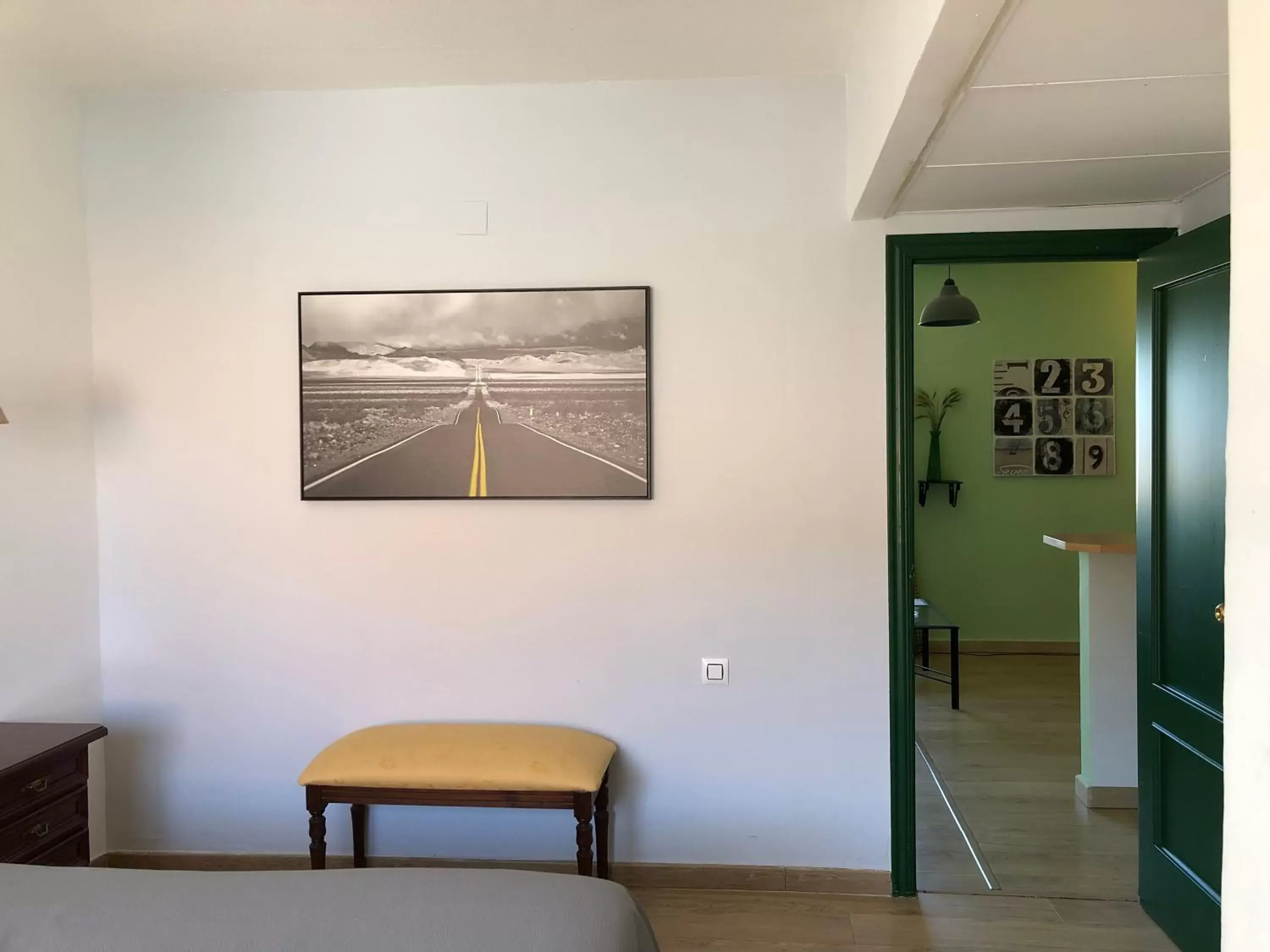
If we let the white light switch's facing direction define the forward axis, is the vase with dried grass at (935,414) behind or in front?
behind

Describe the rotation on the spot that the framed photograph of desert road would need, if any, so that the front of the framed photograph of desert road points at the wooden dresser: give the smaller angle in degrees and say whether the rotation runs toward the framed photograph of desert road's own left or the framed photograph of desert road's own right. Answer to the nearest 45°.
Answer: approximately 90° to the framed photograph of desert road's own right

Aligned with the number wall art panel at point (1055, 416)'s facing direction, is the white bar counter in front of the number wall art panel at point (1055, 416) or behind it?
in front

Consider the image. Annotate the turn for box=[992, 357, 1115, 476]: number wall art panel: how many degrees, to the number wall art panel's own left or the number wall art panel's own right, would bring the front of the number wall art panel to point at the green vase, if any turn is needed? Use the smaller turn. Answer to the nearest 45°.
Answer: approximately 90° to the number wall art panel's own right

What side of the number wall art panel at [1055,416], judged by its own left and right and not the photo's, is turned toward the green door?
front

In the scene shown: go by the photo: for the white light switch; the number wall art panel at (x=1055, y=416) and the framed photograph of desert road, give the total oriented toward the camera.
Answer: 3

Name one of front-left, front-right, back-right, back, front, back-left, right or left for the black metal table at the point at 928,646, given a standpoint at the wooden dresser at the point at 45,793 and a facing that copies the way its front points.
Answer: front-left

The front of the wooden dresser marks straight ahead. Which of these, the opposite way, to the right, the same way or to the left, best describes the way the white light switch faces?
to the right

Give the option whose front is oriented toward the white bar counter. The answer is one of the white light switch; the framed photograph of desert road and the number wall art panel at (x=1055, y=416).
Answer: the number wall art panel

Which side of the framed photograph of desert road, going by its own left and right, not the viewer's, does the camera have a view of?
front

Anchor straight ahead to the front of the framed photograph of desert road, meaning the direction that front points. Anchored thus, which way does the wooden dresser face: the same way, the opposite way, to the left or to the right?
to the left

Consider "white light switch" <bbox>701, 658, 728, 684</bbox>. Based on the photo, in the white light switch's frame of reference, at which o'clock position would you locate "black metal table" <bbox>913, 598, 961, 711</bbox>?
The black metal table is roughly at 7 o'clock from the white light switch.

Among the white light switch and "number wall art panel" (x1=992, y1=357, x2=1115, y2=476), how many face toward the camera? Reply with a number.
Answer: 2

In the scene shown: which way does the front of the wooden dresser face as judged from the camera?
facing the viewer and to the right of the viewer

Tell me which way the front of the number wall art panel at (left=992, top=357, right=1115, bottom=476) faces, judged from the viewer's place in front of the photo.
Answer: facing the viewer

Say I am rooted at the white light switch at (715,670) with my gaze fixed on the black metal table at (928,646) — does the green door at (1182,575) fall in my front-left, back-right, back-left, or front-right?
front-right

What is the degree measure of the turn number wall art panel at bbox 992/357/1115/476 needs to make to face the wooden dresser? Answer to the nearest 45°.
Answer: approximately 45° to its right

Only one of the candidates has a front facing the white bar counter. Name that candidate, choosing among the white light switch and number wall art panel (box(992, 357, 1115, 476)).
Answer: the number wall art panel
